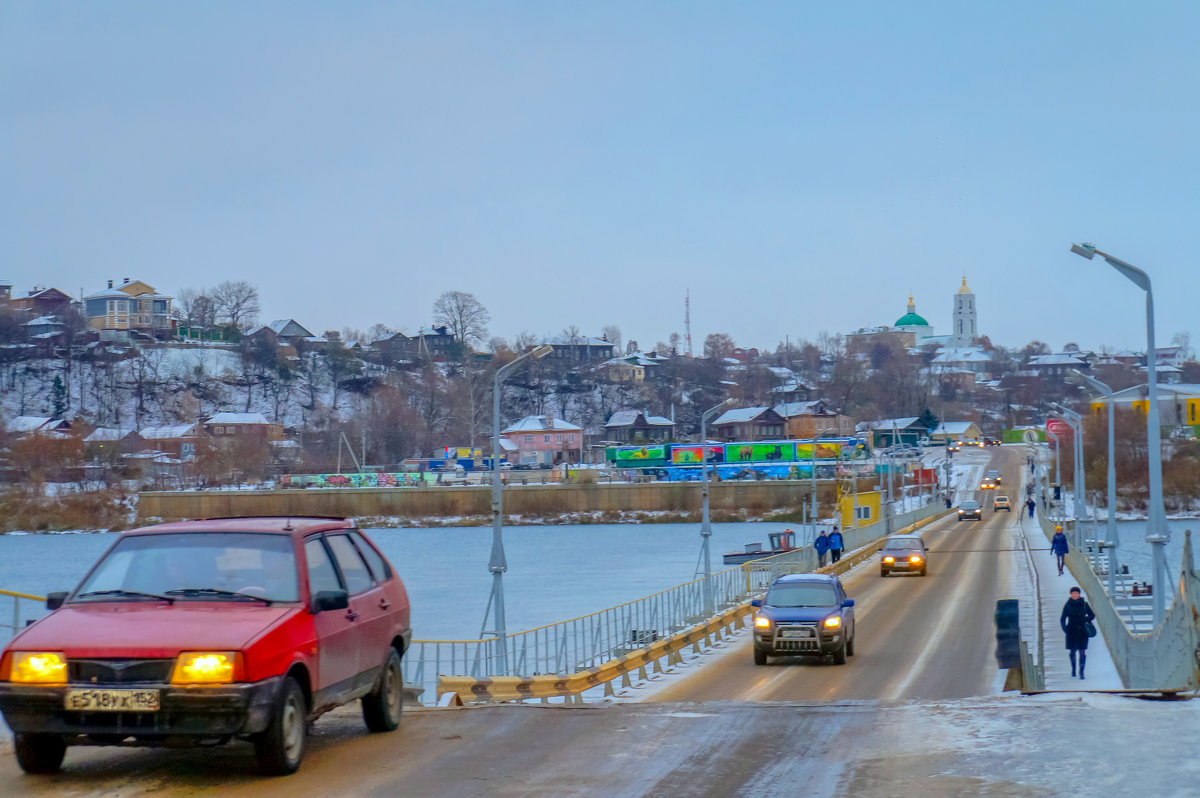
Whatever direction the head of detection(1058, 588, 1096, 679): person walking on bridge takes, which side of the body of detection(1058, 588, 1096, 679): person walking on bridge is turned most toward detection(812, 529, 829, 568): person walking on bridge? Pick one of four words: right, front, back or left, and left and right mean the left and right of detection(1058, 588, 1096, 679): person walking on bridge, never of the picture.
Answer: back

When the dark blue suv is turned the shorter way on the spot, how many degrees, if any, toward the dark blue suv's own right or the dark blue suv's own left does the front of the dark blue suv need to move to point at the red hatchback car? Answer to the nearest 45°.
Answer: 0° — it already faces it

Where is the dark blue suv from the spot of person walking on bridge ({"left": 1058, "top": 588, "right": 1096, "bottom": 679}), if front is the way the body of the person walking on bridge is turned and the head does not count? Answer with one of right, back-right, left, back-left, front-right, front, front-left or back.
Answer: right

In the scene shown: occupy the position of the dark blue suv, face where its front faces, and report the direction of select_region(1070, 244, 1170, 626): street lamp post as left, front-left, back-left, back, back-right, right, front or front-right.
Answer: left

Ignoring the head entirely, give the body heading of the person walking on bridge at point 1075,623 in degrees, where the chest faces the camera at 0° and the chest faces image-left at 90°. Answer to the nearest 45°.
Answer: approximately 0°

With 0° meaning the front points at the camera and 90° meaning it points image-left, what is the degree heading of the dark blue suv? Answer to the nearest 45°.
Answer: approximately 0°

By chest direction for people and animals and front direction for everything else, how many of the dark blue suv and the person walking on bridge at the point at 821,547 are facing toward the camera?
2

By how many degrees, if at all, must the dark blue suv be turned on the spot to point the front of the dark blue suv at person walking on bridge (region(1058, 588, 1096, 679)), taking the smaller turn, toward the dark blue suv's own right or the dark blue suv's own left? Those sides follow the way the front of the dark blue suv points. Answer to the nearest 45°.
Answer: approximately 90° to the dark blue suv's own left
